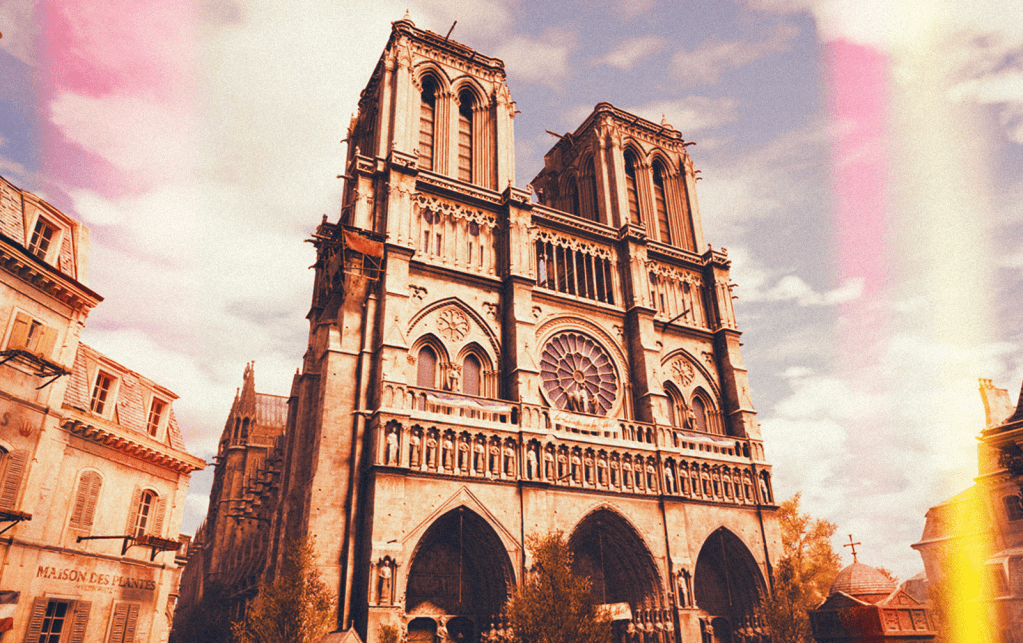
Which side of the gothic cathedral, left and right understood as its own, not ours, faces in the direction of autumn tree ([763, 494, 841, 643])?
left

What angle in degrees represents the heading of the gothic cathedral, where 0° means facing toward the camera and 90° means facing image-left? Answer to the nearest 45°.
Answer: approximately 315°

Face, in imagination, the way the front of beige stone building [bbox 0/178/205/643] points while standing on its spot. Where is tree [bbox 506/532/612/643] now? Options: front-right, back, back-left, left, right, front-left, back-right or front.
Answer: front-left

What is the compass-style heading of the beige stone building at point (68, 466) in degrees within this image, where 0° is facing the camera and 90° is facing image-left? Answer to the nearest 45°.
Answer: approximately 315°

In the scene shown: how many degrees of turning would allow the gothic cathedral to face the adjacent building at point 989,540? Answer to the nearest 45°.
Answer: approximately 45° to its left

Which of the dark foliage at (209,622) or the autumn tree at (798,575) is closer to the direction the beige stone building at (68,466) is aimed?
the autumn tree
